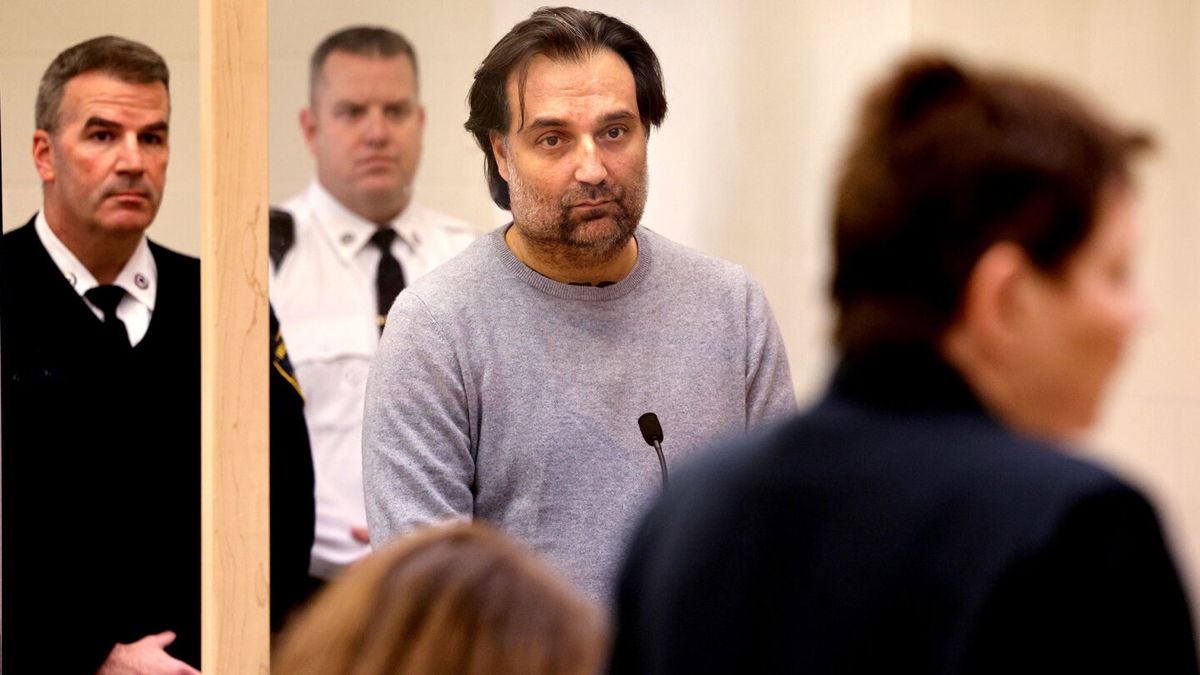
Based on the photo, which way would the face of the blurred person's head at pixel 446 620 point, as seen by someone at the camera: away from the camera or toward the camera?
away from the camera

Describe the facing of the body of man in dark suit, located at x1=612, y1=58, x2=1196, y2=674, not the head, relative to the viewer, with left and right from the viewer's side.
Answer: facing away from the viewer and to the right of the viewer

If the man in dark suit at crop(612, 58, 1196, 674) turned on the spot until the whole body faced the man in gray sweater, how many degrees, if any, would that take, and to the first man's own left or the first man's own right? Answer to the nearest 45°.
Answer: approximately 90° to the first man's own left

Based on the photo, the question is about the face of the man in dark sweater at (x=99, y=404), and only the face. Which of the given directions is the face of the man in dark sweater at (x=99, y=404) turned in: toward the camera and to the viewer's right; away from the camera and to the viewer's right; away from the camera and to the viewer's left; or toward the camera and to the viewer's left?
toward the camera and to the viewer's right

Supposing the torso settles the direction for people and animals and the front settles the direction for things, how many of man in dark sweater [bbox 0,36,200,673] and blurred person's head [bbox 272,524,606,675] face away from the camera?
1

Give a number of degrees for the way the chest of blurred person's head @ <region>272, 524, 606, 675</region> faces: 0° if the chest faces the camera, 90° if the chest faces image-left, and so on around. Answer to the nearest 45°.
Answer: approximately 180°

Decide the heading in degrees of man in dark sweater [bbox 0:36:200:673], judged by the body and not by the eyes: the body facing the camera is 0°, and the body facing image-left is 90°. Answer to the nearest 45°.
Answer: approximately 315°

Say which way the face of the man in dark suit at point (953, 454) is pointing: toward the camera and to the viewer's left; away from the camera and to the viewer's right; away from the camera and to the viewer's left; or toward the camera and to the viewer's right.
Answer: away from the camera and to the viewer's right

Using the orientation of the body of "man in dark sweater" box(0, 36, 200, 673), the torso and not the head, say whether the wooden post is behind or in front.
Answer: in front

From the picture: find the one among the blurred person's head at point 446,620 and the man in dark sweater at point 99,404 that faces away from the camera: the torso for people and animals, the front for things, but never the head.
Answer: the blurred person's head

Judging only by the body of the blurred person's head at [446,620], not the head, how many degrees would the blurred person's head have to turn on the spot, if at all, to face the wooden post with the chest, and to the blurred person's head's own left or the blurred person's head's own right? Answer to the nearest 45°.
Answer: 0° — they already face it

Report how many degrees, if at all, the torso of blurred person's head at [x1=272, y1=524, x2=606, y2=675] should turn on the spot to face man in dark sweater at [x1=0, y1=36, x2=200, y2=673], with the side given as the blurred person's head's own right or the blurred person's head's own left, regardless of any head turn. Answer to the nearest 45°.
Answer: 0° — they already face them

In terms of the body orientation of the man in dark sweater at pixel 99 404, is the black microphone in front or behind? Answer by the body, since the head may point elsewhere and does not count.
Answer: in front
